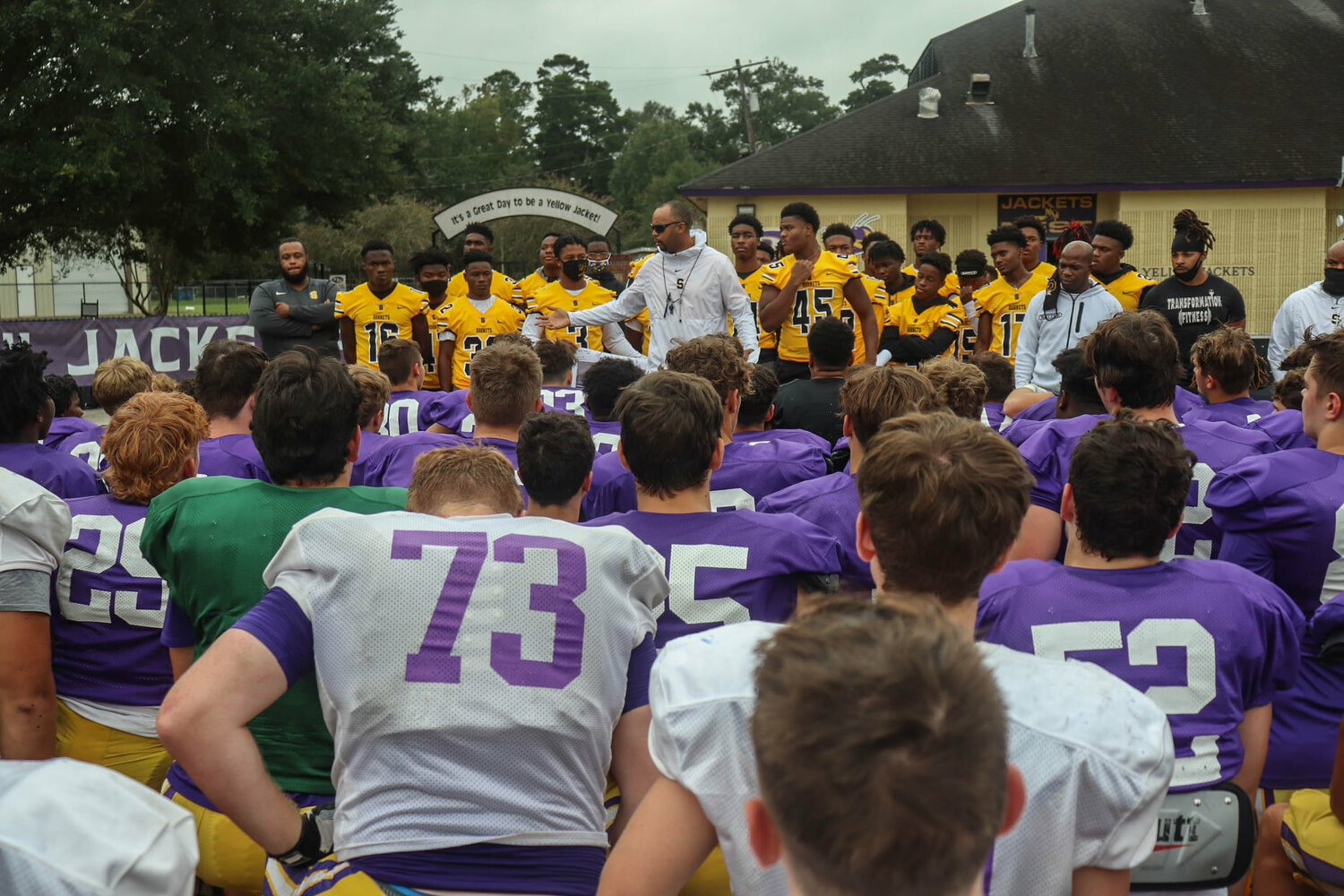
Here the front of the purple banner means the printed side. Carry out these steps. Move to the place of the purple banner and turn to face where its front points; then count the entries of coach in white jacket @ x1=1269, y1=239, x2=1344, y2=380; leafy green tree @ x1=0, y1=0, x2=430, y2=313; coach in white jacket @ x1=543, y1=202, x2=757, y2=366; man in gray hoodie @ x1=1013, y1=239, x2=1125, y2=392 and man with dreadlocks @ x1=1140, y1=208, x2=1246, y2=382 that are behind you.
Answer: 1

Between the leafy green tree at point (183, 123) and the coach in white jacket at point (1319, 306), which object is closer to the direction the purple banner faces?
the coach in white jacket

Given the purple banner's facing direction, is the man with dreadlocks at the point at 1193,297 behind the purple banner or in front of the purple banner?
in front

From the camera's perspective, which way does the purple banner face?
toward the camera

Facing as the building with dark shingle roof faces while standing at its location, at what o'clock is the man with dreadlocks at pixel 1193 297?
The man with dreadlocks is roughly at 12 o'clock from the building with dark shingle roof.

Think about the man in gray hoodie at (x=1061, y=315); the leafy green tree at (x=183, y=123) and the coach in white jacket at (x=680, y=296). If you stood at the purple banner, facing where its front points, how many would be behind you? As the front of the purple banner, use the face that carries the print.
1

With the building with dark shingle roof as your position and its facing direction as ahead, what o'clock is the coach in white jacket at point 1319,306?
The coach in white jacket is roughly at 12 o'clock from the building with dark shingle roof.

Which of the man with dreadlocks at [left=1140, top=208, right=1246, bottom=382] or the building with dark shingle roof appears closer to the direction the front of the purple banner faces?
the man with dreadlocks

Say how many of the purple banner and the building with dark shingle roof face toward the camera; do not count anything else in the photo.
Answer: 2

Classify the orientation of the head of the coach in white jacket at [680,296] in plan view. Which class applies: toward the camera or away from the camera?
toward the camera

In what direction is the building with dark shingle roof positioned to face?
toward the camera

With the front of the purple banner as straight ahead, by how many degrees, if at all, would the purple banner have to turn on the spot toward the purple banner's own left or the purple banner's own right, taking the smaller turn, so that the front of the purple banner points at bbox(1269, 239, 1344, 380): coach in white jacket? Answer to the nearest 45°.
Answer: approximately 45° to the purple banner's own left

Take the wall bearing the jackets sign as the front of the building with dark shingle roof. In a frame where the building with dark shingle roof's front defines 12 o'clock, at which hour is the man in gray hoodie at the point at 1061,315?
The man in gray hoodie is roughly at 12 o'clock from the building with dark shingle roof.

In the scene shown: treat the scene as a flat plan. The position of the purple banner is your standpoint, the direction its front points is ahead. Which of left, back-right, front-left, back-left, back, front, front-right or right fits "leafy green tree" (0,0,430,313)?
back

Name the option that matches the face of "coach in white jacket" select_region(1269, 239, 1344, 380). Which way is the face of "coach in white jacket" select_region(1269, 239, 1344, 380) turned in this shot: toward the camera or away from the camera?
toward the camera
